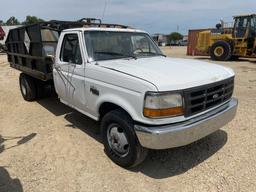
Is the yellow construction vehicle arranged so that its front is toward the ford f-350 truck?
no

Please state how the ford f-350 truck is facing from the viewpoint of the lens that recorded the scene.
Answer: facing the viewer and to the right of the viewer

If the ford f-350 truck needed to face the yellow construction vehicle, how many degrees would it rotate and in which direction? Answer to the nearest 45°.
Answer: approximately 90° to its left

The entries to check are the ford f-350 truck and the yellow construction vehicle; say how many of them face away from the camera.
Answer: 0
